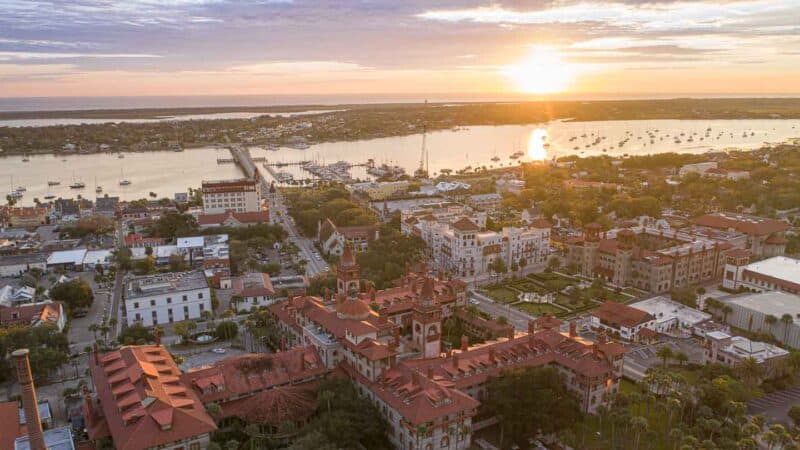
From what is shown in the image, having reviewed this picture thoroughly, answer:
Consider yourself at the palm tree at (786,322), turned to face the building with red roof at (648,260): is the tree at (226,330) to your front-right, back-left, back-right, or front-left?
front-left

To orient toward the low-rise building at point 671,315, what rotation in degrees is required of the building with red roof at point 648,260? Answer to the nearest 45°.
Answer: approximately 45° to its left

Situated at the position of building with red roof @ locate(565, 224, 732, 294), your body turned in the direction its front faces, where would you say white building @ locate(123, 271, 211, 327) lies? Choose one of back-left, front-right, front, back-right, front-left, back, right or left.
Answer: front

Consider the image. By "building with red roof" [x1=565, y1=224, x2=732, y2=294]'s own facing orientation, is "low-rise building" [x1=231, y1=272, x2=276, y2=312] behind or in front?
in front

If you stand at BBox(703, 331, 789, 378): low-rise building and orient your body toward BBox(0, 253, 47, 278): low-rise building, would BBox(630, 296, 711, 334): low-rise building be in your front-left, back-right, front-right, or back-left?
front-right

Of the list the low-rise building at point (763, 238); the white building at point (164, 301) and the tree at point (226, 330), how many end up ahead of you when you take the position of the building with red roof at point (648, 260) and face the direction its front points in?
2

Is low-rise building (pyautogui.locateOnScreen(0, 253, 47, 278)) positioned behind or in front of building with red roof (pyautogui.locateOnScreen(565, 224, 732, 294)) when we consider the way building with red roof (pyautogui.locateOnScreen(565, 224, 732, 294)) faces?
in front

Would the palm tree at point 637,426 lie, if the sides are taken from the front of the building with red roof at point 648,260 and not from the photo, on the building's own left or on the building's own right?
on the building's own left

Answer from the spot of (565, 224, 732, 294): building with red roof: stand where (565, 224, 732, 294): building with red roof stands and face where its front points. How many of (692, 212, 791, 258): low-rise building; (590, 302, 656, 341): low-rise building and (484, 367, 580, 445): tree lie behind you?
1

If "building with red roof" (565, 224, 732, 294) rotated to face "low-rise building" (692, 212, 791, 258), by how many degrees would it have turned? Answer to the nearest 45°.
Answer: approximately 180°

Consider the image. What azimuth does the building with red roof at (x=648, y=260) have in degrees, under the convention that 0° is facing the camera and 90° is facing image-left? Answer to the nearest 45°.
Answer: approximately 45°

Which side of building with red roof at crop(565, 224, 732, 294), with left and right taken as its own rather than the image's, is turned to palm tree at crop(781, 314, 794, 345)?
left

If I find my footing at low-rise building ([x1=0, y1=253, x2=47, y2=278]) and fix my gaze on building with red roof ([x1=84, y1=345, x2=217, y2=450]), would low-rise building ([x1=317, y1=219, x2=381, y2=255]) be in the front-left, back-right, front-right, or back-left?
front-left

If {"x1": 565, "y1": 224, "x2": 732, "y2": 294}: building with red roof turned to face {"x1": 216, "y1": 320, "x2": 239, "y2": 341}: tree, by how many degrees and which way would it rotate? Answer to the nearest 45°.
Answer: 0° — it already faces it

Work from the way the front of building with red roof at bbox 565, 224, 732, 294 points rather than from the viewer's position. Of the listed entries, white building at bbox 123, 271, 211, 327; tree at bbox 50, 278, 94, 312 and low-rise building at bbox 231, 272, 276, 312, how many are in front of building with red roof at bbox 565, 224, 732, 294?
3

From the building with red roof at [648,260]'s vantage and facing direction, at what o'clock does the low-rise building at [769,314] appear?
The low-rise building is roughly at 9 o'clock from the building with red roof.

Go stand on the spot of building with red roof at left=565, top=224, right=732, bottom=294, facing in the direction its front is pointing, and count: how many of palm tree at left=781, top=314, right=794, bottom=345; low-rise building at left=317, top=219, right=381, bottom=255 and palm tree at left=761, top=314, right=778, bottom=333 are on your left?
2

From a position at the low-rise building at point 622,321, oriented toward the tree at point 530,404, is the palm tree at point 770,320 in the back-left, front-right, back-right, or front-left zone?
back-left

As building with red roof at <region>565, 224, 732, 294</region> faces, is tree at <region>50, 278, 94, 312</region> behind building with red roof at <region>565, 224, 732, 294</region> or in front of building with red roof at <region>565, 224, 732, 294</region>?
in front

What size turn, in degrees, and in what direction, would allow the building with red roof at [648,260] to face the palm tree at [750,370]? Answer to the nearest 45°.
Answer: approximately 45° to its left
